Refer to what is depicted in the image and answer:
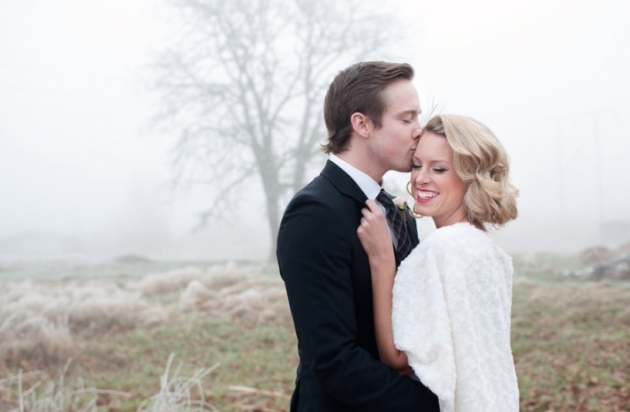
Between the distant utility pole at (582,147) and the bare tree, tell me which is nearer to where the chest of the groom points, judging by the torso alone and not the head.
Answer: the distant utility pole

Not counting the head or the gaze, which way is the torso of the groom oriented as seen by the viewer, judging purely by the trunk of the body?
to the viewer's right

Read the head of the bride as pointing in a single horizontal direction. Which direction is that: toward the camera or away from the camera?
toward the camera

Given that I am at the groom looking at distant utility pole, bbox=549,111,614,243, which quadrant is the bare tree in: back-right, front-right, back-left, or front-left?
front-left

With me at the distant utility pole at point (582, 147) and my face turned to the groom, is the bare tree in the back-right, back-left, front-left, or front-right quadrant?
front-right

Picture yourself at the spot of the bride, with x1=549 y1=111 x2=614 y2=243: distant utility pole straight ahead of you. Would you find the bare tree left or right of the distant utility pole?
left
